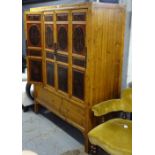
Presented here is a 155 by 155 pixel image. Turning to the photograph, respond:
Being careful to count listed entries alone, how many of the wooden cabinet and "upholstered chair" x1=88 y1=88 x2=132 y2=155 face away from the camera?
0

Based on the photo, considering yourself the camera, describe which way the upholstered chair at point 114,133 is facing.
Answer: facing the viewer and to the left of the viewer

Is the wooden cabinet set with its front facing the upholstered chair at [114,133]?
no

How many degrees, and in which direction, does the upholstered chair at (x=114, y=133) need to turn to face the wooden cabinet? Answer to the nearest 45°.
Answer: approximately 90° to its right

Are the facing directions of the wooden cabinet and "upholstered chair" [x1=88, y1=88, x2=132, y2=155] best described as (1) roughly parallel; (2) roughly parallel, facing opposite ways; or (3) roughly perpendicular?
roughly parallel
